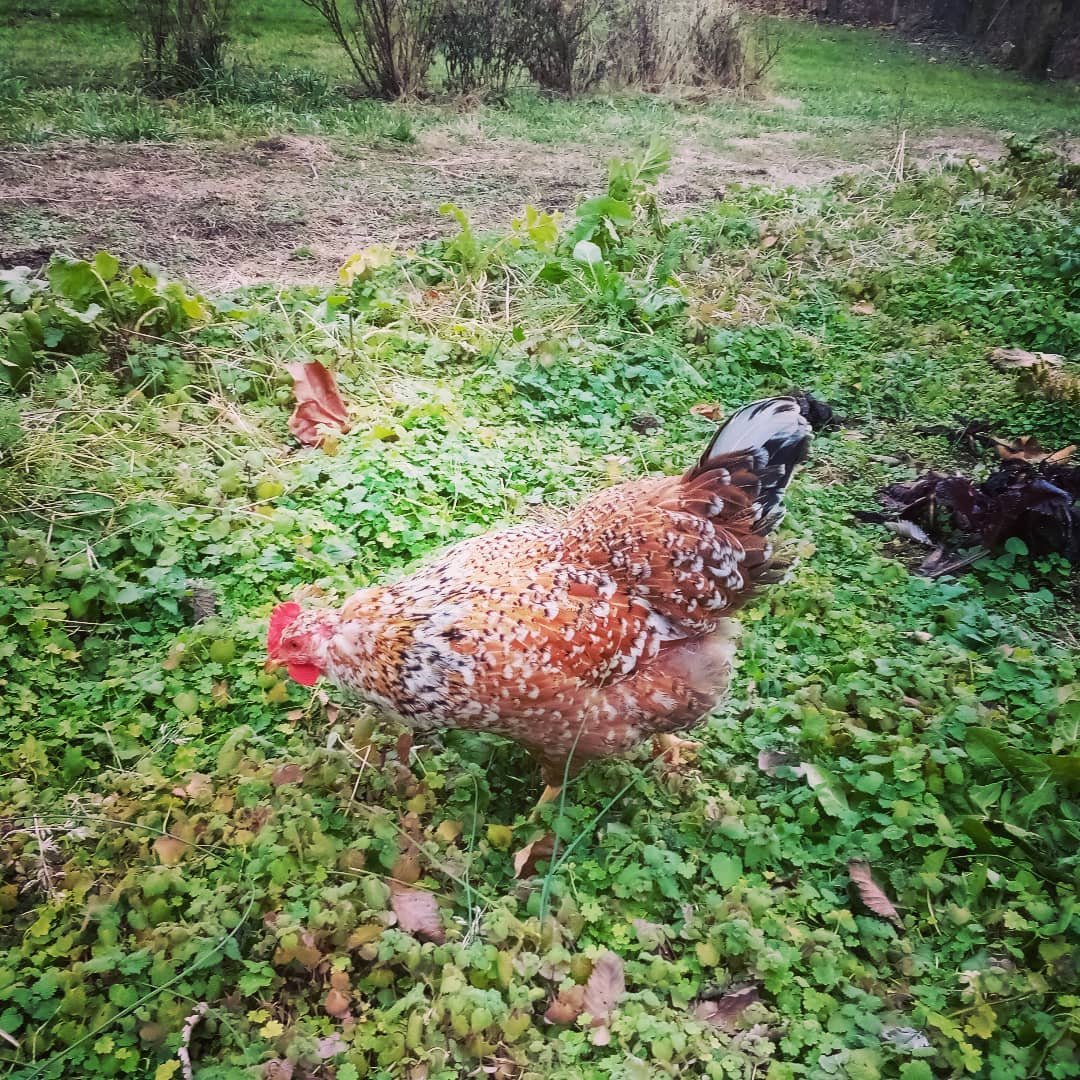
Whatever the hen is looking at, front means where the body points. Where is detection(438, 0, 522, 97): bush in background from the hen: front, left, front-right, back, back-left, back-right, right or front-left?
right

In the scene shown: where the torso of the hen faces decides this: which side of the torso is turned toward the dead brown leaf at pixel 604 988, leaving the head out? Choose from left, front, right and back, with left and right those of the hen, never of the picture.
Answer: left

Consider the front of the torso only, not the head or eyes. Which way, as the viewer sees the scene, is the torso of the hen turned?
to the viewer's left

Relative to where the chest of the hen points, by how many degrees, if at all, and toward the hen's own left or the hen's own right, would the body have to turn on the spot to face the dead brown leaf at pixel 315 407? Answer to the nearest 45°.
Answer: approximately 45° to the hen's own right

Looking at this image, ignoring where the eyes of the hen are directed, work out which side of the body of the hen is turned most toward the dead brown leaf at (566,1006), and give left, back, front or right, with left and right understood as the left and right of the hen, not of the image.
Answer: left

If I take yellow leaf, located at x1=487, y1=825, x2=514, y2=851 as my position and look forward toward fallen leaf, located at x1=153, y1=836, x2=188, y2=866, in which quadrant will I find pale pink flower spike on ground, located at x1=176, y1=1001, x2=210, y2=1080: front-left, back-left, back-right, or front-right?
front-left

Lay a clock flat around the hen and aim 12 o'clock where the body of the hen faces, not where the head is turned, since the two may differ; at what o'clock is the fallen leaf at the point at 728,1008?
The fallen leaf is roughly at 8 o'clock from the hen.

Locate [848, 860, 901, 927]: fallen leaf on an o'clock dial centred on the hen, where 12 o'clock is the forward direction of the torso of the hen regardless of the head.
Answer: The fallen leaf is roughly at 7 o'clock from the hen.

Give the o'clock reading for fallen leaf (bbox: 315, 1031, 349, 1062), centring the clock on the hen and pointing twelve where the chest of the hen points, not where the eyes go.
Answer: The fallen leaf is roughly at 10 o'clock from the hen.

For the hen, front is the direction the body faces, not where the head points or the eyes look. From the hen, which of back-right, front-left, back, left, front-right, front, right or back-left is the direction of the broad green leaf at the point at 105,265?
front-right

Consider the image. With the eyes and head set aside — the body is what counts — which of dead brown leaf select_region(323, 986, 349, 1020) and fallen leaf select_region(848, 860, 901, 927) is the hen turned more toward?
the dead brown leaf

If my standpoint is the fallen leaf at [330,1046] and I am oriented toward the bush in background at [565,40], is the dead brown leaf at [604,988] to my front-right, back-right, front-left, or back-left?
front-right

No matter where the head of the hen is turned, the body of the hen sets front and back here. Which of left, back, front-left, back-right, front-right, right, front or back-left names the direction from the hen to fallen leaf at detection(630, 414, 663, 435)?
right

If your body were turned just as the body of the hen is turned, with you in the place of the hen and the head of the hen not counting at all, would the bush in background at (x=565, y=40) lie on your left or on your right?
on your right

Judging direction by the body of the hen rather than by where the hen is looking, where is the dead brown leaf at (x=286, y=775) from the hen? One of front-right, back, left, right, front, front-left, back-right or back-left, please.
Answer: front

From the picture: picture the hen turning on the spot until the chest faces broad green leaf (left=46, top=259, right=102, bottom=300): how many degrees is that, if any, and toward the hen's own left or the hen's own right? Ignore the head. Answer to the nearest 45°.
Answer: approximately 45° to the hen's own right

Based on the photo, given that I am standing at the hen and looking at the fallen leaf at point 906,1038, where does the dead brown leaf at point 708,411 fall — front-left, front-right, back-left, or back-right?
back-left
